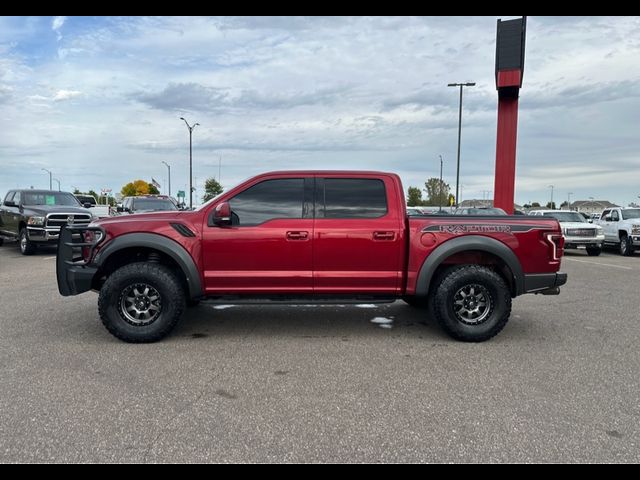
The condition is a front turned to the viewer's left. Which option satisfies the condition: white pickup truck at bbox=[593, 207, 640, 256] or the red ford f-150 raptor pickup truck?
the red ford f-150 raptor pickup truck

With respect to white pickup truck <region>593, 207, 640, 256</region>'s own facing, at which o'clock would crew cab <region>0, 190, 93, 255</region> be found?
The crew cab is roughly at 3 o'clock from the white pickup truck.

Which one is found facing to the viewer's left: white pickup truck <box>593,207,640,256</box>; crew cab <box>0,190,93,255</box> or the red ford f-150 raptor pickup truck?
the red ford f-150 raptor pickup truck

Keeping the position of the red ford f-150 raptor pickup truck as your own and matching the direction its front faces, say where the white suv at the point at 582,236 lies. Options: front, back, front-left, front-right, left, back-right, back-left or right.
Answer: back-right

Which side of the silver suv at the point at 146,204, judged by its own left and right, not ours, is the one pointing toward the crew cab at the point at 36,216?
right

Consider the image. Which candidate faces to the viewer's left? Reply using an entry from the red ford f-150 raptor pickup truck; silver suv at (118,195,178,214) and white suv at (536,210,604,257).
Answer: the red ford f-150 raptor pickup truck

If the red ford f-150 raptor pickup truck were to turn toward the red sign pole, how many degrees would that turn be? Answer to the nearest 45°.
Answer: approximately 135° to its right

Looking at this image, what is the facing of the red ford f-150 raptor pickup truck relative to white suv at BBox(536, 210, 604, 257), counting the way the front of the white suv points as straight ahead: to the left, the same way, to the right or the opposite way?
to the right

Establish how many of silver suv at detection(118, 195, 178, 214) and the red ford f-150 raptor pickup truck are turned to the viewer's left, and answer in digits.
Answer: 1

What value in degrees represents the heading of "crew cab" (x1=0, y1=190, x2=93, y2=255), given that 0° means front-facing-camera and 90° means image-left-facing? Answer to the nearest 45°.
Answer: approximately 315°

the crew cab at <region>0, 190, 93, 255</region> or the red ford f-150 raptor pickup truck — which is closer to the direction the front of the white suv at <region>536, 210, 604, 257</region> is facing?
the red ford f-150 raptor pickup truck

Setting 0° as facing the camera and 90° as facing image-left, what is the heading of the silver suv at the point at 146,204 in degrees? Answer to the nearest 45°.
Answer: approximately 315°

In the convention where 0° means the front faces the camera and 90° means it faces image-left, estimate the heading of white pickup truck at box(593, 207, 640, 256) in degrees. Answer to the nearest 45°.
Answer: approximately 315°

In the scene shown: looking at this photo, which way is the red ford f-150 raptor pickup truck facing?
to the viewer's left

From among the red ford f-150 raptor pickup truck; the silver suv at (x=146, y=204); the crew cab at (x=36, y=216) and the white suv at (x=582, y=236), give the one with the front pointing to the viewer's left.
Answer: the red ford f-150 raptor pickup truck

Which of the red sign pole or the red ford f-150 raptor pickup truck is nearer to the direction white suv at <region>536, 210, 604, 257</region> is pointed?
the red ford f-150 raptor pickup truck
